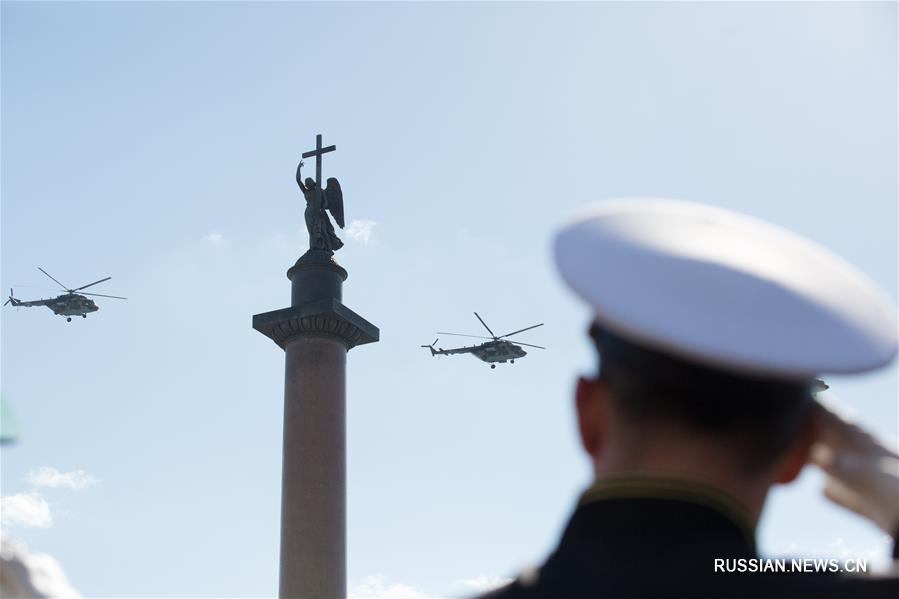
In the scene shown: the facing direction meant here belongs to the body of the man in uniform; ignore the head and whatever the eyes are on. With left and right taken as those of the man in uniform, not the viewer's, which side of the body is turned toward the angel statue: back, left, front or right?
front

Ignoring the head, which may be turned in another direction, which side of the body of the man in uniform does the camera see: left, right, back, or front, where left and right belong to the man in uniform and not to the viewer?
back

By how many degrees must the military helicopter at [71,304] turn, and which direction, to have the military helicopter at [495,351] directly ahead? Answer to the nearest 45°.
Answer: approximately 45° to its right

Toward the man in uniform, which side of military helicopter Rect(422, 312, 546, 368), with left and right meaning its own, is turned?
right

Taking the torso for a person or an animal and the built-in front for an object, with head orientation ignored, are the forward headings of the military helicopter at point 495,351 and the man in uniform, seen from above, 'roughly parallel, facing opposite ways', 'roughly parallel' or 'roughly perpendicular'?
roughly perpendicular

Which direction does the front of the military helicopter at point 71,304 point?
to the viewer's right

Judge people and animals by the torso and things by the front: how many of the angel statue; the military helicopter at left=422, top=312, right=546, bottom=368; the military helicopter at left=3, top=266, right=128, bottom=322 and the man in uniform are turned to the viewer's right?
2

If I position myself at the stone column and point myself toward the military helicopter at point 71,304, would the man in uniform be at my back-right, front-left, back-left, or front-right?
back-left

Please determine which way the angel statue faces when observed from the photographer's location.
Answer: facing the viewer and to the left of the viewer

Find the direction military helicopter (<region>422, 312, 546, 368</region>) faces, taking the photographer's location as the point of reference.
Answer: facing to the right of the viewer

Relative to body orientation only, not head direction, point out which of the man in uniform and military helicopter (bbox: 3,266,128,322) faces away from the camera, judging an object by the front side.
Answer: the man in uniform

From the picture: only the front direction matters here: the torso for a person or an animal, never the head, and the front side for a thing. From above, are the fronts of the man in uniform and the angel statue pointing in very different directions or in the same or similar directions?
very different directions
